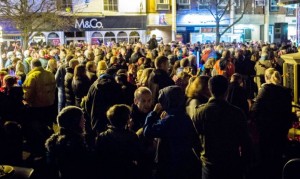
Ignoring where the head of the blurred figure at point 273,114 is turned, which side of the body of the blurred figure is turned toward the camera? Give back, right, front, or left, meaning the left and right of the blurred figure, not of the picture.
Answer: back

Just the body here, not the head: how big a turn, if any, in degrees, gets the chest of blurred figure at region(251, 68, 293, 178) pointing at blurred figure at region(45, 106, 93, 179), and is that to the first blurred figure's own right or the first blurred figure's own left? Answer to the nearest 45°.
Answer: approximately 135° to the first blurred figure's own left

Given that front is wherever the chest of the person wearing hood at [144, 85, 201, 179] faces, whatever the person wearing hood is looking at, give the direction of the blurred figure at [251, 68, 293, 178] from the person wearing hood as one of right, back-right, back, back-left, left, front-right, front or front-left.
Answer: back-right

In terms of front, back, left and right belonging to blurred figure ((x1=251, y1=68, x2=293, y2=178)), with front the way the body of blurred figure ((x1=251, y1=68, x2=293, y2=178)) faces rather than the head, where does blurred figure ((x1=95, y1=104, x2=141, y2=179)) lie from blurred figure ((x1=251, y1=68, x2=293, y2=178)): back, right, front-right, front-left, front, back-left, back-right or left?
back-left

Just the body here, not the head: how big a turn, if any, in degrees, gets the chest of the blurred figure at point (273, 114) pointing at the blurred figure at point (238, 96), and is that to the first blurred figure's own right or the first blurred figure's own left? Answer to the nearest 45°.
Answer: approximately 45° to the first blurred figure's own left

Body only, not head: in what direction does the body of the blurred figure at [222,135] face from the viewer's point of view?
away from the camera
